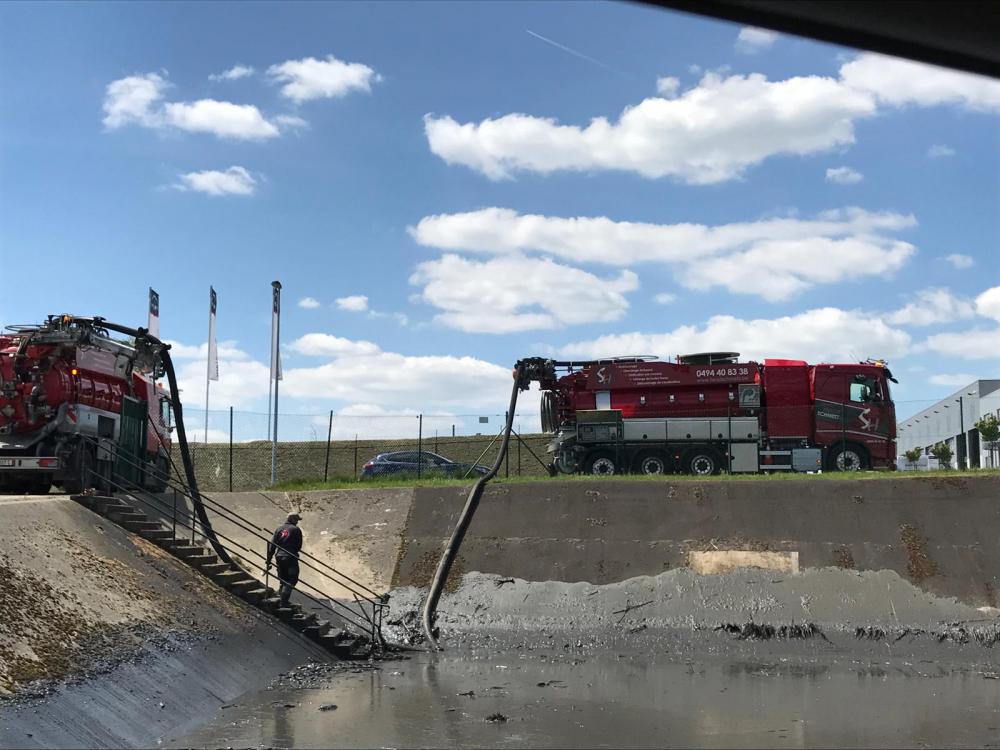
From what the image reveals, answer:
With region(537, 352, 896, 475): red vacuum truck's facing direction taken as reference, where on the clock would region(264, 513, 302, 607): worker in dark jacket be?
The worker in dark jacket is roughly at 4 o'clock from the red vacuum truck.

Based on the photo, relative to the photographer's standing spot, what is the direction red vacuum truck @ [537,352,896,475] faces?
facing to the right of the viewer

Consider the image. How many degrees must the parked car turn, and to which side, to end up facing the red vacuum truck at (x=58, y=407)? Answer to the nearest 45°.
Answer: approximately 135° to its right

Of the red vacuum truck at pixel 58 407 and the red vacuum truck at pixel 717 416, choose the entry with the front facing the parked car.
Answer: the red vacuum truck at pixel 58 407

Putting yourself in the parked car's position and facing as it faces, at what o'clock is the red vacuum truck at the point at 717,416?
The red vacuum truck is roughly at 1 o'clock from the parked car.

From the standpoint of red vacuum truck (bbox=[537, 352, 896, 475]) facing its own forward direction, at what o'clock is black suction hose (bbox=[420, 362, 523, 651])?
The black suction hose is roughly at 4 o'clock from the red vacuum truck.

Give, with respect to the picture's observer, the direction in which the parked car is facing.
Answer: facing to the right of the viewer

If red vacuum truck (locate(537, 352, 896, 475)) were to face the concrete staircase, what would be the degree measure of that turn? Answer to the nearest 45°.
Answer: approximately 135° to its right

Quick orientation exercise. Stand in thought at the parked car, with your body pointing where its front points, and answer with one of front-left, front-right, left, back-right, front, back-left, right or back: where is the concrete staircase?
right

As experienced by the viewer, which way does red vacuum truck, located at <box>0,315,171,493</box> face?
facing away from the viewer and to the right of the viewer

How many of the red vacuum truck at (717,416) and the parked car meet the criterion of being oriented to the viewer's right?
2

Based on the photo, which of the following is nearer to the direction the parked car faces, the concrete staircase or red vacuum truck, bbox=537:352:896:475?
the red vacuum truck

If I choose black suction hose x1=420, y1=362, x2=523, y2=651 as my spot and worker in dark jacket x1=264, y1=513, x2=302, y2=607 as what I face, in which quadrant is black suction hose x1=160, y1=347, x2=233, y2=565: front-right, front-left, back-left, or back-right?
front-right

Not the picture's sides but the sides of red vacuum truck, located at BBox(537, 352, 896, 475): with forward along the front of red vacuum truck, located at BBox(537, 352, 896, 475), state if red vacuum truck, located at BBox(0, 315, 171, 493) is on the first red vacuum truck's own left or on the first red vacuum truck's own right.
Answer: on the first red vacuum truck's own right
